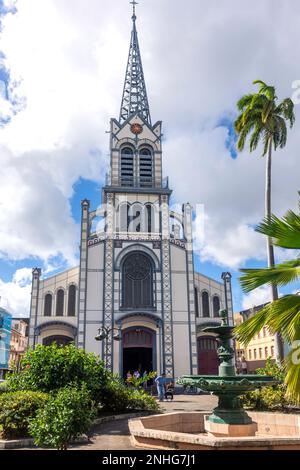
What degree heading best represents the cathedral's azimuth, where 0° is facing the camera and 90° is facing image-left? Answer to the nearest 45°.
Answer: approximately 0°

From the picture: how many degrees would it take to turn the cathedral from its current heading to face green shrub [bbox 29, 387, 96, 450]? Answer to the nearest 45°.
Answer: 0° — it already faces it

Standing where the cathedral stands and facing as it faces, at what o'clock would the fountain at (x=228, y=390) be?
The fountain is roughly at 12 o'clock from the cathedral.

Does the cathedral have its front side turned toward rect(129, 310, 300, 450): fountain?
yes

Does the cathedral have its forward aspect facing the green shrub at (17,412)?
yes

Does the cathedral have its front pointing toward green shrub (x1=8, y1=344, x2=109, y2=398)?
yes
